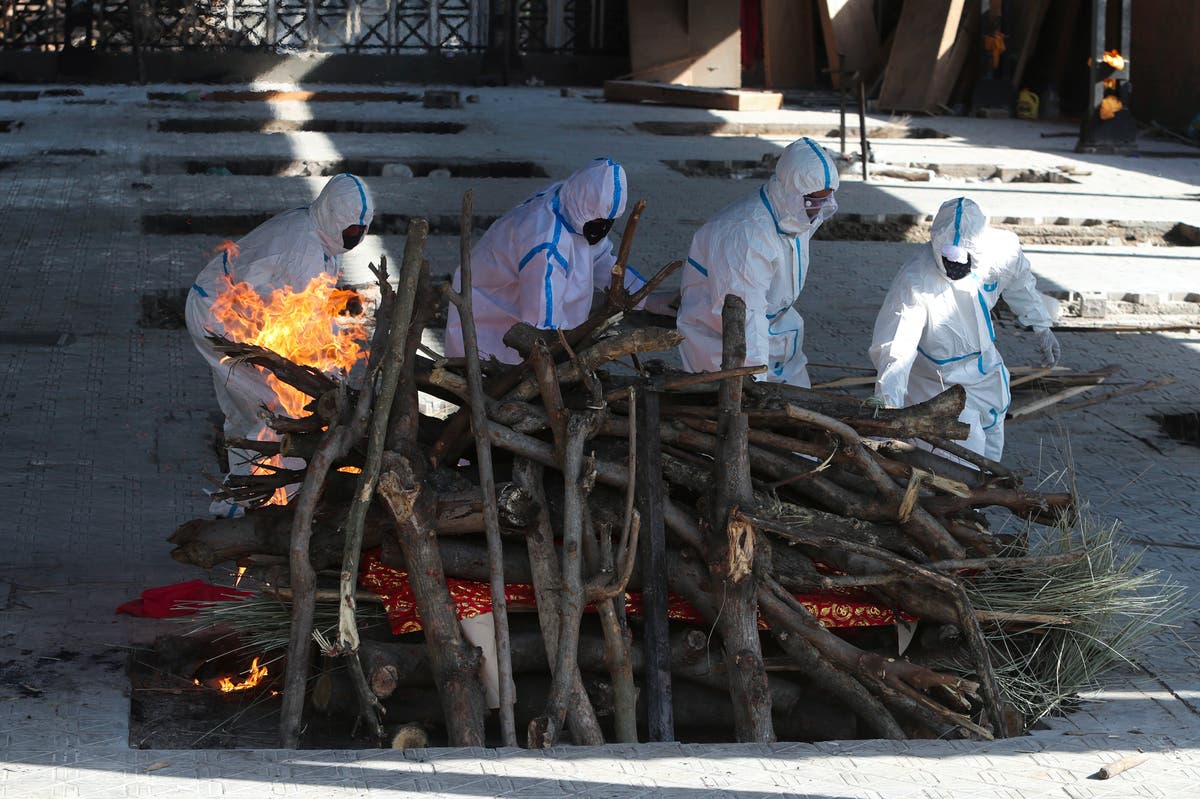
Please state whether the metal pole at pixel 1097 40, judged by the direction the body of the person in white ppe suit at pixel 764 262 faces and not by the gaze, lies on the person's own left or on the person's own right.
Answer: on the person's own left

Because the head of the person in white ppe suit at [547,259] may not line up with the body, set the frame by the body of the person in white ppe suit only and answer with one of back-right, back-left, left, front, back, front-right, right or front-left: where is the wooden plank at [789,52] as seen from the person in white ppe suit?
back-left

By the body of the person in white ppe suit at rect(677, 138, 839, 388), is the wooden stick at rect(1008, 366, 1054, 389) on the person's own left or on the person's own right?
on the person's own left

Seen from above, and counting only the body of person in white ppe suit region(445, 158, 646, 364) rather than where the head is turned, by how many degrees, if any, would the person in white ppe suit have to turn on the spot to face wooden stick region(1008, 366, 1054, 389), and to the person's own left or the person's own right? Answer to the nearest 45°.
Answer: approximately 45° to the person's own left

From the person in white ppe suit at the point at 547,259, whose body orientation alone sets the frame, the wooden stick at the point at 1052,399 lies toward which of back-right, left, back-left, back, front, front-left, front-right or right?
front-left

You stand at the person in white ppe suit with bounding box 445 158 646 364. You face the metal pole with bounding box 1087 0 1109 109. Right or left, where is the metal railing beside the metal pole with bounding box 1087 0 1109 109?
left

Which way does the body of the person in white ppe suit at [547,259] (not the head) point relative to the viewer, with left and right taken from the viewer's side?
facing the viewer and to the right of the viewer

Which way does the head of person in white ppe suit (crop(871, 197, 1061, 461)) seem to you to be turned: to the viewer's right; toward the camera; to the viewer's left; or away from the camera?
toward the camera

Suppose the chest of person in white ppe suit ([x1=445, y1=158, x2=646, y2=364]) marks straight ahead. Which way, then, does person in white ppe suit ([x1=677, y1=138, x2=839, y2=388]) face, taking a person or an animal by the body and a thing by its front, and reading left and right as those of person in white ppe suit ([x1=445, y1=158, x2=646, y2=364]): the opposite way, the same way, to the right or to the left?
the same way

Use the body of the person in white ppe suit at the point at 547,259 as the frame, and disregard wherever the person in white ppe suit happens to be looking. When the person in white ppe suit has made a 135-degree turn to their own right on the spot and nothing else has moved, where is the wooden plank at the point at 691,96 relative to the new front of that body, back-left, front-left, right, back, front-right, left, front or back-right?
right

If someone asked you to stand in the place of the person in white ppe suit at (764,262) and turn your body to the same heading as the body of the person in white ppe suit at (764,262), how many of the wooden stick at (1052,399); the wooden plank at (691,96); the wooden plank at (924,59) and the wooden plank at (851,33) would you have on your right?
0

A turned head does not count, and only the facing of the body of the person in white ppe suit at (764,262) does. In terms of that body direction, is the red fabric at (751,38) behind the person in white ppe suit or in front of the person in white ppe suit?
behind

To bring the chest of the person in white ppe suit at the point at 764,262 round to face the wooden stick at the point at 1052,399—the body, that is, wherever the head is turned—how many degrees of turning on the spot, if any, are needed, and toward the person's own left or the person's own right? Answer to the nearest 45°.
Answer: approximately 45° to the person's own left

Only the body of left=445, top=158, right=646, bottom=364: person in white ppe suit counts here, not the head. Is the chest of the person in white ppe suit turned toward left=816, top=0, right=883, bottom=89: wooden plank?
no
